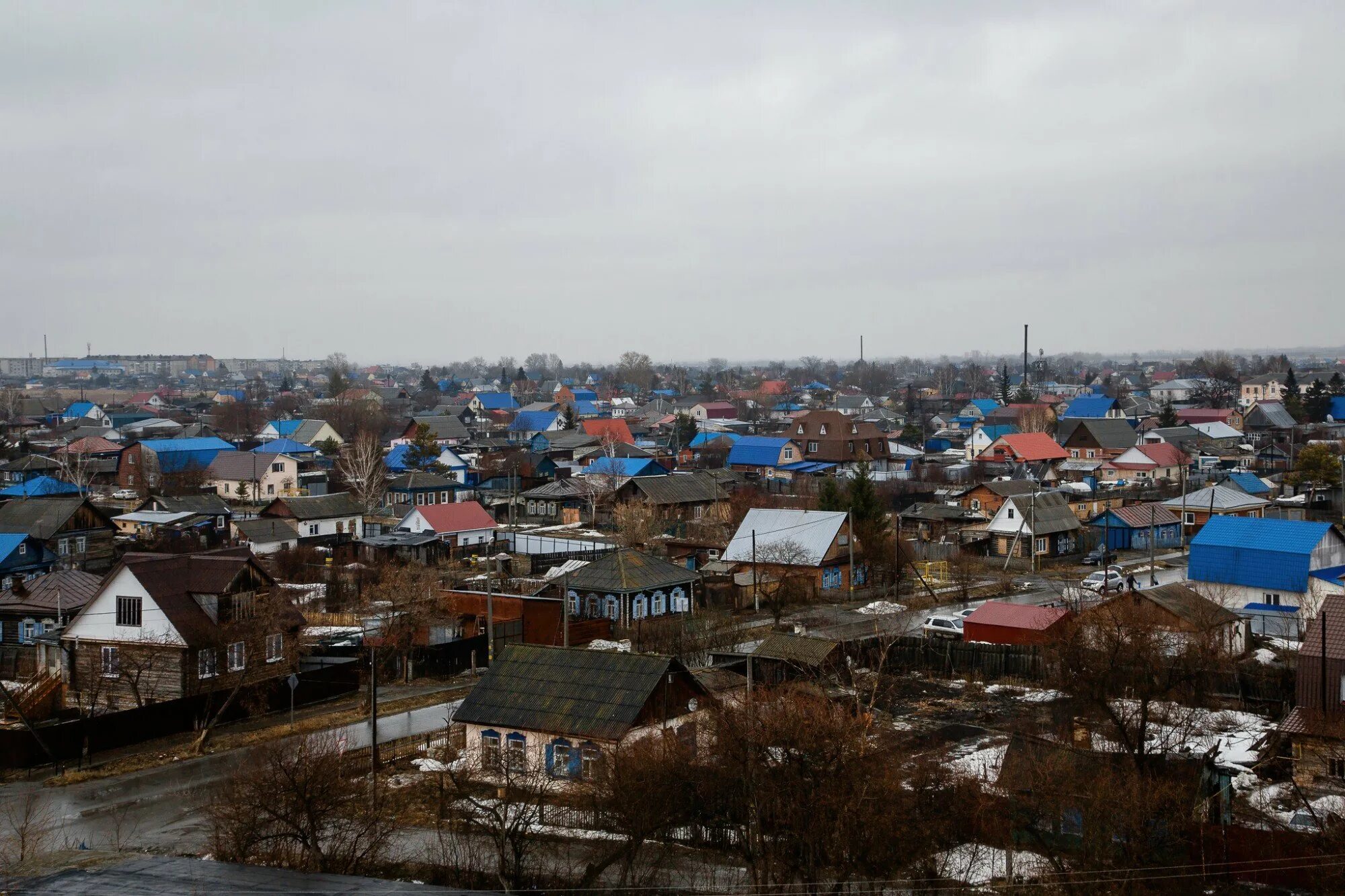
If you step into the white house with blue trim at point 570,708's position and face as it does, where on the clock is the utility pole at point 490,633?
The utility pole is roughly at 4 o'clock from the white house with blue trim.

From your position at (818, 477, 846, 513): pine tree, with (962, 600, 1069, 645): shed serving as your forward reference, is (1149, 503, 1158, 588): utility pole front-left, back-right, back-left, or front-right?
front-left

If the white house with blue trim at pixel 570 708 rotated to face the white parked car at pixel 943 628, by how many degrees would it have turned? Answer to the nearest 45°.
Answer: approximately 180°

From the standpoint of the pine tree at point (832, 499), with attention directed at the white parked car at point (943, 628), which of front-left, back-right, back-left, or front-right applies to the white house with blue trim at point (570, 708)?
front-right

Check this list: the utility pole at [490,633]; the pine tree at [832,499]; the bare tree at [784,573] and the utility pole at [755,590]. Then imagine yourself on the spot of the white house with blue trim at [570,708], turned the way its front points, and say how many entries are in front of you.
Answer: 0

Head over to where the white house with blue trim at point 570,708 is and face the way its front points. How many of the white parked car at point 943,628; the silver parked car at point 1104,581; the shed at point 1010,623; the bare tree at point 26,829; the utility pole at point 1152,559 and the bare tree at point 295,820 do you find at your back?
4

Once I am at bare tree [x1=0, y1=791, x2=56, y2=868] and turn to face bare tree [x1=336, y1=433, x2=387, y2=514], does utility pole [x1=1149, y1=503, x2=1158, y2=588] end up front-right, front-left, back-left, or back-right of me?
front-right

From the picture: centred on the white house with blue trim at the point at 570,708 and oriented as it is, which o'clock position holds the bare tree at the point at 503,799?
The bare tree is roughly at 11 o'clock from the white house with blue trim.

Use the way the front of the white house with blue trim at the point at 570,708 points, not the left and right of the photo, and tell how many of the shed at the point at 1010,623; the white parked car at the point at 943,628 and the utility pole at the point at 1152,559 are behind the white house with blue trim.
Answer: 3

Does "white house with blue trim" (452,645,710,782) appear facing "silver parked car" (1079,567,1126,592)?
no

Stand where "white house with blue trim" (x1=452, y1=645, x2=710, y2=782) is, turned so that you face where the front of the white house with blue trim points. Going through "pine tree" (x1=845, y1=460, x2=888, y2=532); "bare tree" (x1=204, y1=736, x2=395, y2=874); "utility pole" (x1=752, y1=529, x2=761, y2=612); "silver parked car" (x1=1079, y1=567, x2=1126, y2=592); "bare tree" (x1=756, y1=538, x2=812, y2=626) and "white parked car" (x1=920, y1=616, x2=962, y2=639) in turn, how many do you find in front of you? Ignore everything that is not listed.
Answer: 1

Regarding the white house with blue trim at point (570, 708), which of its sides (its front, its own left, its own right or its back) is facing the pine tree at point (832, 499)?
back

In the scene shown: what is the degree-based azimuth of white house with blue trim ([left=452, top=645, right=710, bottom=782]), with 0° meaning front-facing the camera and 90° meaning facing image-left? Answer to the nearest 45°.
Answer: approximately 45°

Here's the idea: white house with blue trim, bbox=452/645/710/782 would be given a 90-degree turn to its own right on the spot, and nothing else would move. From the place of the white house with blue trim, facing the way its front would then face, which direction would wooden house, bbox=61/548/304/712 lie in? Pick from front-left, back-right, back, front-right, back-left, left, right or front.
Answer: front

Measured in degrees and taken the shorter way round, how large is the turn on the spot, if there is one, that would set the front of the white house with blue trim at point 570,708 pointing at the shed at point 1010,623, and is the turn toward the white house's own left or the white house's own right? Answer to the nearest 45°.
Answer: approximately 180°

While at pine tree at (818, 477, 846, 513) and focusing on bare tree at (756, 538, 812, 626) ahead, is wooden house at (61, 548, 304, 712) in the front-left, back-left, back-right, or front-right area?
front-right
